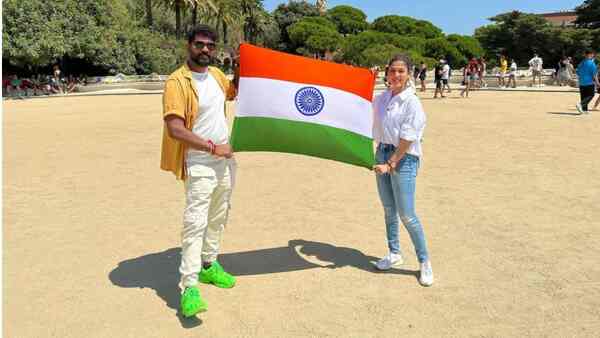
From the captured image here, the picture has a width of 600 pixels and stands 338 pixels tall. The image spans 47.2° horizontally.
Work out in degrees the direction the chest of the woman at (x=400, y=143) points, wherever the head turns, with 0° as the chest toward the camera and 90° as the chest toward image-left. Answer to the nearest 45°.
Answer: approximately 45°

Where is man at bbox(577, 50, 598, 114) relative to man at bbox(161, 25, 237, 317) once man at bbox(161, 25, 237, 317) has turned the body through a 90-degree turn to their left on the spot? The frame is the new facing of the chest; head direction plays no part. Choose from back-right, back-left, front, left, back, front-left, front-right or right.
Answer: front

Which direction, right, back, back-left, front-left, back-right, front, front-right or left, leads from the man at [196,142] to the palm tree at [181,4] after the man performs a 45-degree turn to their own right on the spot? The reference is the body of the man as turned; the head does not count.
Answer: back

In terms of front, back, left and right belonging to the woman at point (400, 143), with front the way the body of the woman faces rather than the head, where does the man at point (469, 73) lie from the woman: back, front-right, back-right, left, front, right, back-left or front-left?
back-right

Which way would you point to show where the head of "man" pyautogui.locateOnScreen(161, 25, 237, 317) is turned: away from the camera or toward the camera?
toward the camera

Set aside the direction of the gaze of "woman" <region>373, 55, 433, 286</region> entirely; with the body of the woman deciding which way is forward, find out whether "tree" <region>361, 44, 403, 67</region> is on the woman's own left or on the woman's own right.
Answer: on the woman's own right

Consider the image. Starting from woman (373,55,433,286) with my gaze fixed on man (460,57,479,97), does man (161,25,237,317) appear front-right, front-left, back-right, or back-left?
back-left
